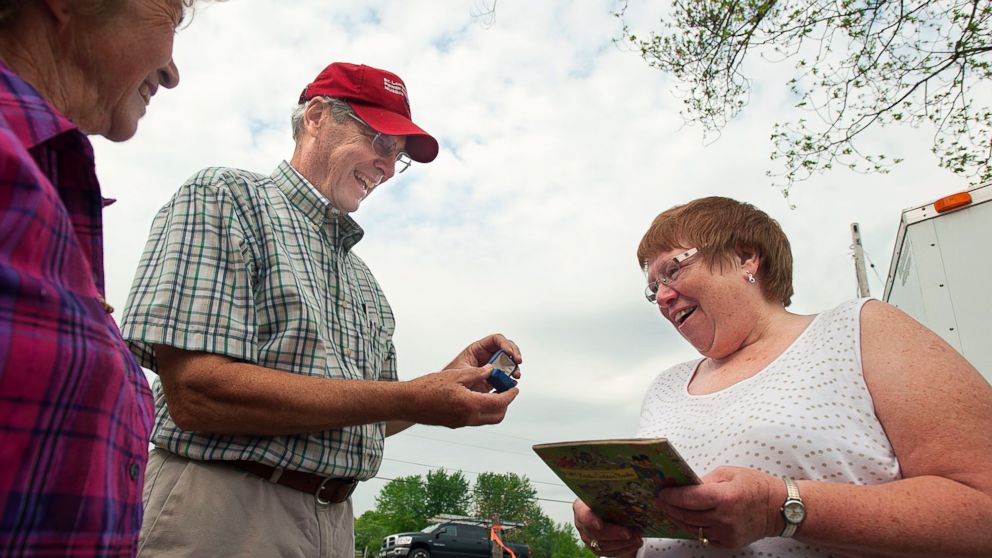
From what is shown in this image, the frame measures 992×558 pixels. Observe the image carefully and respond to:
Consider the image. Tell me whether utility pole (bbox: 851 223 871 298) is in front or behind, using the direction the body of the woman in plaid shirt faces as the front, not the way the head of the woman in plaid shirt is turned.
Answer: in front

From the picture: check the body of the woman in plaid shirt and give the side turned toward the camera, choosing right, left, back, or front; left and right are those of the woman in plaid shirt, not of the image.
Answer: right

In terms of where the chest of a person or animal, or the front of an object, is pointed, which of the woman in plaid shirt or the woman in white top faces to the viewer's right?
the woman in plaid shirt

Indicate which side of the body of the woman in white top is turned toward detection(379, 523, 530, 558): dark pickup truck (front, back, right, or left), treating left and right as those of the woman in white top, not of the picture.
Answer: right

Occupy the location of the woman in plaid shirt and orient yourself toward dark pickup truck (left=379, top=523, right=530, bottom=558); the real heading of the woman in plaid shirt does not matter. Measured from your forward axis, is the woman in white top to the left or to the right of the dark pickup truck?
right

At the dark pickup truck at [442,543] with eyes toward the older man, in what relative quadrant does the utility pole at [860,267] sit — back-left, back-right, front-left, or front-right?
front-left

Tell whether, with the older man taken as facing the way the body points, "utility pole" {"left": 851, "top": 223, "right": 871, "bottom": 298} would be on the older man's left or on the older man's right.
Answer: on the older man's left

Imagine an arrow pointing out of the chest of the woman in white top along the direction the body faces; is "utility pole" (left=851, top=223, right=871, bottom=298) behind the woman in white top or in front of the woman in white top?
behind

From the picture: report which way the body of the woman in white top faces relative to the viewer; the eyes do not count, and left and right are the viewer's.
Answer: facing the viewer and to the left of the viewer

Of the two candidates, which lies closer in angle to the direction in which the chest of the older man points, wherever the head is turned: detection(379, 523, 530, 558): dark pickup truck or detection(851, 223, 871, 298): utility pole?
the utility pole

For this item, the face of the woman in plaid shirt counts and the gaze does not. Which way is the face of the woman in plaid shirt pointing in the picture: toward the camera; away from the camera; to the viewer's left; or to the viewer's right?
to the viewer's right

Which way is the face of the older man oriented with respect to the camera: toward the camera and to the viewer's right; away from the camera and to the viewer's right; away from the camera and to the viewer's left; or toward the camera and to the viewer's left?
toward the camera and to the viewer's right

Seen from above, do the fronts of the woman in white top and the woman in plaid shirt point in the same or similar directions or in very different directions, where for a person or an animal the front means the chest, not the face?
very different directions

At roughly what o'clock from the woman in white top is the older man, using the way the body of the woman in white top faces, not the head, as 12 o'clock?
The older man is roughly at 1 o'clock from the woman in white top.
